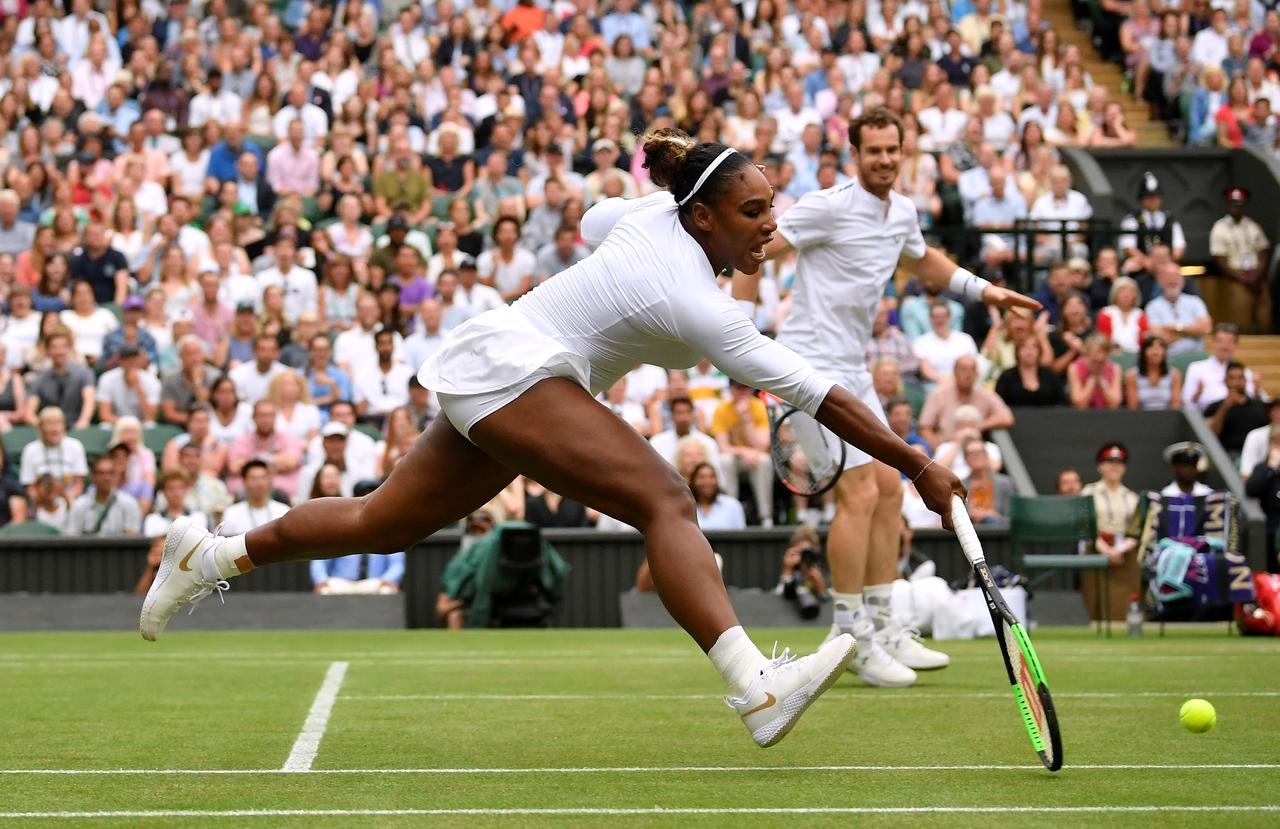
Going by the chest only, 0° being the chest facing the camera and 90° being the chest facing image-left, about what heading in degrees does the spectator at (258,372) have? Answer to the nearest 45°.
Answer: approximately 0°

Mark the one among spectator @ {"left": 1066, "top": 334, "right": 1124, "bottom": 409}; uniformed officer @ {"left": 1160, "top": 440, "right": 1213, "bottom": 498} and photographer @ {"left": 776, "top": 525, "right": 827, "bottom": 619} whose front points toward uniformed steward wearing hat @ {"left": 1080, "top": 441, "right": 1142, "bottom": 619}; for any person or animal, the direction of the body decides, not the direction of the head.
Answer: spectator @ {"left": 1066, "top": 334, "right": 1124, "bottom": 409}

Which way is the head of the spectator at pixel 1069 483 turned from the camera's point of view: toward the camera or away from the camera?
toward the camera

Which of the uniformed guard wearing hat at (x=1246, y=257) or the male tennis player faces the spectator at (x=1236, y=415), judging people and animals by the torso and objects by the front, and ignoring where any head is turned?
the uniformed guard wearing hat

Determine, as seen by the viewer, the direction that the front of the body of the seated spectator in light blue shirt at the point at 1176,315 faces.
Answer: toward the camera

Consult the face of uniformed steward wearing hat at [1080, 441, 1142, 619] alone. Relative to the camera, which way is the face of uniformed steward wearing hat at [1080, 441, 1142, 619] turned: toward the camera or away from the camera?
toward the camera

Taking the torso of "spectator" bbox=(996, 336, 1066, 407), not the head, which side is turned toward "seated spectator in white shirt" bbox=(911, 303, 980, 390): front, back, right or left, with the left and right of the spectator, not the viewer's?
right

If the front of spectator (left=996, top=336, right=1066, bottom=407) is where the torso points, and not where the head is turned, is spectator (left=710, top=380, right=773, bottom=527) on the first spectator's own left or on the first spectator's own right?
on the first spectator's own right

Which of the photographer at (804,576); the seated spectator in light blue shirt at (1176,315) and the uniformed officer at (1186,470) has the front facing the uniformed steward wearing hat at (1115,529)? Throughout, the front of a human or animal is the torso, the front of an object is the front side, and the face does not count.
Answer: the seated spectator in light blue shirt

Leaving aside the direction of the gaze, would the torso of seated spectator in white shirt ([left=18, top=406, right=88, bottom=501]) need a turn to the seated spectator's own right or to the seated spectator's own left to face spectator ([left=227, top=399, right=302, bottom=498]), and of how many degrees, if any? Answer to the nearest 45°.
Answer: approximately 90° to the seated spectator's own left

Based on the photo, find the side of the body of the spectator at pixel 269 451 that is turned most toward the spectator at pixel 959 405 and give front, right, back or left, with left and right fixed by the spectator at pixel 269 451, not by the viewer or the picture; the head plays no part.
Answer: left

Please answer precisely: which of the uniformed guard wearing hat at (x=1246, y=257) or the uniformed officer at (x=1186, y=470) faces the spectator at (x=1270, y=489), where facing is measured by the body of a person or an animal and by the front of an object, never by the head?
the uniformed guard wearing hat

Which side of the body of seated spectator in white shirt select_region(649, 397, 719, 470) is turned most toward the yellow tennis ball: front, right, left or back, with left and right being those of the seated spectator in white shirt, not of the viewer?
front

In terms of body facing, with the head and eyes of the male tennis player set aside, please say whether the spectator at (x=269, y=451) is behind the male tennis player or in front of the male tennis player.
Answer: behind

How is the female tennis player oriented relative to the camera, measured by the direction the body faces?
to the viewer's right

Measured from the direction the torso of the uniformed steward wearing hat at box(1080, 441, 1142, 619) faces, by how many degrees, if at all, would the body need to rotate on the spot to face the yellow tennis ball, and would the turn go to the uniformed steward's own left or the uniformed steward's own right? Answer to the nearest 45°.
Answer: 0° — they already face it

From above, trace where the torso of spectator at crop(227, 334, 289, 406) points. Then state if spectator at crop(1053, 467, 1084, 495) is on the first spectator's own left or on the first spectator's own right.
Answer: on the first spectator's own left

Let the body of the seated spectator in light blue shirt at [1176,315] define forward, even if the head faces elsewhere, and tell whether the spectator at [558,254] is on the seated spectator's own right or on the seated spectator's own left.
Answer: on the seated spectator's own right

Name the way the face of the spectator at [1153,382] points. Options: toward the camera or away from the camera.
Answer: toward the camera
